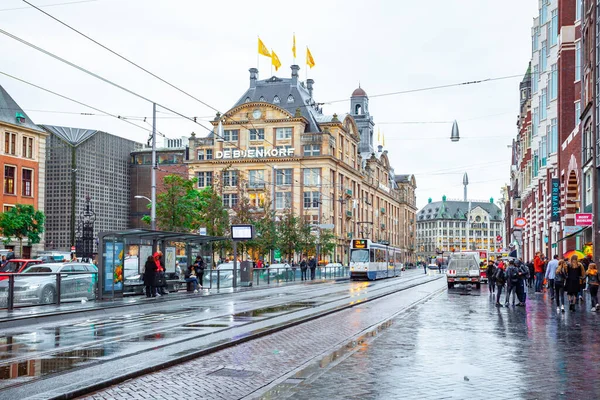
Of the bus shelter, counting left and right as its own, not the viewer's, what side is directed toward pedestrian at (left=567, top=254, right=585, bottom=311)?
front

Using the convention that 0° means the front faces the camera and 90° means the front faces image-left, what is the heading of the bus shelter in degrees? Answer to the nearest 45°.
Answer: approximately 315°

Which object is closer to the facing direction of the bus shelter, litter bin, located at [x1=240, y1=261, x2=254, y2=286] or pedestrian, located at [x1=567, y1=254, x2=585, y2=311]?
the pedestrian
